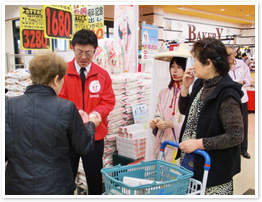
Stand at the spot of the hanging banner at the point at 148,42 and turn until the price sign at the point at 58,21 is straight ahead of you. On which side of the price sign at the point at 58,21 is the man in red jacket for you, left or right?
left

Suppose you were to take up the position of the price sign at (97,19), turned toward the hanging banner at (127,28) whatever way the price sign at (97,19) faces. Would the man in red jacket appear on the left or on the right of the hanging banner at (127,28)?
right

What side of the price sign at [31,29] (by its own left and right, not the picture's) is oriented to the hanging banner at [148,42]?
left

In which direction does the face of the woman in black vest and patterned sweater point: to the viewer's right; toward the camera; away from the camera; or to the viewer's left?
to the viewer's left

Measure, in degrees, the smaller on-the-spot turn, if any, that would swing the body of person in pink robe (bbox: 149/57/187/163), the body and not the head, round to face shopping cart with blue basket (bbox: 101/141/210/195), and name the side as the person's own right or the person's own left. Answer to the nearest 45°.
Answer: approximately 45° to the person's own left

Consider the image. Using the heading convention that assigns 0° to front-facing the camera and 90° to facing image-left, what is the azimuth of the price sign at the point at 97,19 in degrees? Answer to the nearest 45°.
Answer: approximately 0°

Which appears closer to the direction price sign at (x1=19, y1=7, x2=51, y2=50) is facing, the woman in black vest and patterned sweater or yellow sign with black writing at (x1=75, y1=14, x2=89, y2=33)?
the woman in black vest and patterned sweater

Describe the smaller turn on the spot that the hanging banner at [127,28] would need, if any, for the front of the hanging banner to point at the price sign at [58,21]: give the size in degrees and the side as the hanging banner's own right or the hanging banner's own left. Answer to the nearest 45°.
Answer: approximately 45° to the hanging banner's own right

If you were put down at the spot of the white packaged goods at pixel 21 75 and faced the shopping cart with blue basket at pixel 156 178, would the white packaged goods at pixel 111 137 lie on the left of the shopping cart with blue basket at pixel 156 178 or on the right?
left
